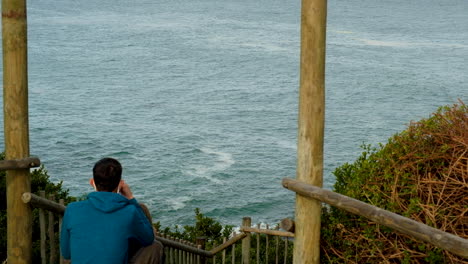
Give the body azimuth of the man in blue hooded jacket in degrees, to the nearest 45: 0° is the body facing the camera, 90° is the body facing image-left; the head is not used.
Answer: approximately 180°

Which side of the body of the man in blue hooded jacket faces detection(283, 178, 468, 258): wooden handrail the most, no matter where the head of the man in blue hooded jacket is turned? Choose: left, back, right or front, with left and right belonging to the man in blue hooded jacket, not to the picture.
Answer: right

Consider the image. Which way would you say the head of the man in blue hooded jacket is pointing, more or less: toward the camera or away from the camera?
away from the camera

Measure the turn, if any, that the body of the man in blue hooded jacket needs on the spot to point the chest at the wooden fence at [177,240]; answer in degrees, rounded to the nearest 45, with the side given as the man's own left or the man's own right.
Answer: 0° — they already face it
